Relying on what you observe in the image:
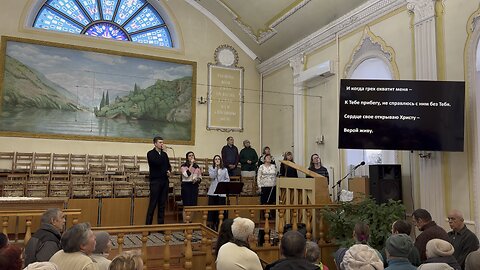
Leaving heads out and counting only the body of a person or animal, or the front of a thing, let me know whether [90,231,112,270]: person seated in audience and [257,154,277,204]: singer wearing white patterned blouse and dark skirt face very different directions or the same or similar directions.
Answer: very different directions

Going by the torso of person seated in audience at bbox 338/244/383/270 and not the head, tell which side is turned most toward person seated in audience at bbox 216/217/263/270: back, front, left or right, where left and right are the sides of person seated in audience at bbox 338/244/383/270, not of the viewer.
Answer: left

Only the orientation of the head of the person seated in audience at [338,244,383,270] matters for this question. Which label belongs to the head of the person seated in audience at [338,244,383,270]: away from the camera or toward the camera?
away from the camera

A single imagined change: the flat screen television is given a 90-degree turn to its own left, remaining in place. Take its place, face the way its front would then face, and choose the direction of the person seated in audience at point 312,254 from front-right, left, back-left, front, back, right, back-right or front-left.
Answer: right

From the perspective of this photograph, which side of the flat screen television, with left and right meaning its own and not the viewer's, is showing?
front

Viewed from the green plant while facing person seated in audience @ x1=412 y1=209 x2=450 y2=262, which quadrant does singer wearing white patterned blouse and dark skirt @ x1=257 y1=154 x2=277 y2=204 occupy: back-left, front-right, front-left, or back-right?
back-right

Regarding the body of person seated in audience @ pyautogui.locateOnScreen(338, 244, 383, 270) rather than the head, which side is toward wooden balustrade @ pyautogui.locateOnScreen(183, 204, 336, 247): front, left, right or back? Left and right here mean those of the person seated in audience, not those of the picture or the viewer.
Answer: front

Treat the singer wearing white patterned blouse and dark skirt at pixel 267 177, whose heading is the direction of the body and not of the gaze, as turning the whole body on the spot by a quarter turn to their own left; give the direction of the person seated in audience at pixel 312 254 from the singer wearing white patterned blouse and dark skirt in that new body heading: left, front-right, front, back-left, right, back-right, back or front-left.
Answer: right

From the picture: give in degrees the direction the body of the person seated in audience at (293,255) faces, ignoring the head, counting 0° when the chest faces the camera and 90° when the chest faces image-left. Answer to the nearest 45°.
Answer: approximately 180°

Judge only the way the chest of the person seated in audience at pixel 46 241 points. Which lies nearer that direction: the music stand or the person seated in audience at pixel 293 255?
the music stand

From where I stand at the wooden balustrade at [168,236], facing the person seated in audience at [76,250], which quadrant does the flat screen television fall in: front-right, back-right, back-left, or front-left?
back-left

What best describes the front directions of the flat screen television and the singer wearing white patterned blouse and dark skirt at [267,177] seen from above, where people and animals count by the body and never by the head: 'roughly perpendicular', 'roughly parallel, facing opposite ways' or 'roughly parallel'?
roughly parallel

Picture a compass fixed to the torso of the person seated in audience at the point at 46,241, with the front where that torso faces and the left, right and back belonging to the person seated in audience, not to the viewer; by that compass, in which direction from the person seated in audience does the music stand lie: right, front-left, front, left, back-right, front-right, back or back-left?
front

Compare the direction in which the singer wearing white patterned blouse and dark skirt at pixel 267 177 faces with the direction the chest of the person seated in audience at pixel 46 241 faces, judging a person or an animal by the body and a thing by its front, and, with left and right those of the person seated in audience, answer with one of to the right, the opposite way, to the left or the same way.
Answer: the opposite way

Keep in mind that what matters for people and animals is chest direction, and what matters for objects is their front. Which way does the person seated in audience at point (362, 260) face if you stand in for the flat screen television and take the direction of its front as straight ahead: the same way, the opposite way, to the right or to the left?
the opposite way

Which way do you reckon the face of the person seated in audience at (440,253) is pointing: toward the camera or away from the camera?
away from the camera
